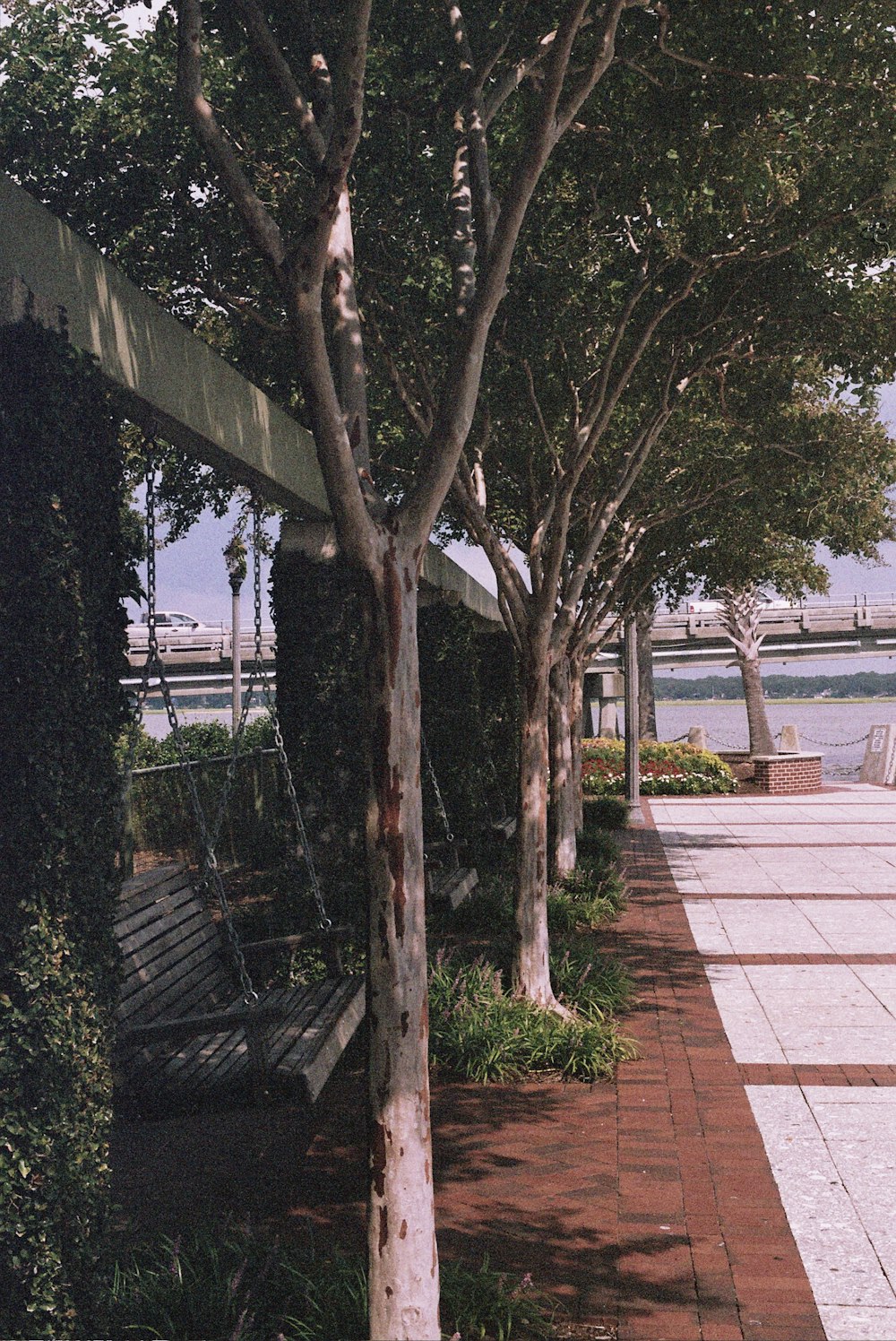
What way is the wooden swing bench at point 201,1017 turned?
to the viewer's right

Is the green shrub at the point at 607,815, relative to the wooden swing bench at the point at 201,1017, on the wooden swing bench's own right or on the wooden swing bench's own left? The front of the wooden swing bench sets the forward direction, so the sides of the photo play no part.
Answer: on the wooden swing bench's own left

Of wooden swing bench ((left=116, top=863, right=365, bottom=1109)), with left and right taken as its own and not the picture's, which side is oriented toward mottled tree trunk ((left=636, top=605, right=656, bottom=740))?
left

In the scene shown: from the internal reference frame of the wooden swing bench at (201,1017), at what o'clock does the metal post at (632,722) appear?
The metal post is roughly at 10 o'clock from the wooden swing bench.

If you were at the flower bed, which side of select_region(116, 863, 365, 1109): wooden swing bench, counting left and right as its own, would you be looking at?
left

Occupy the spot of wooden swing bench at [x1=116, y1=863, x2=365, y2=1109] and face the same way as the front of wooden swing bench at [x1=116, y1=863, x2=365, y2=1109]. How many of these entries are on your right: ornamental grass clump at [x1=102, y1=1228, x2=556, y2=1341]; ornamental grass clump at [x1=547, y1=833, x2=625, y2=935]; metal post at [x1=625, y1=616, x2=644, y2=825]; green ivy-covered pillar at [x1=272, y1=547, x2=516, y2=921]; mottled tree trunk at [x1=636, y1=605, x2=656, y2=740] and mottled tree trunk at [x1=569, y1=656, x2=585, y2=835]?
1

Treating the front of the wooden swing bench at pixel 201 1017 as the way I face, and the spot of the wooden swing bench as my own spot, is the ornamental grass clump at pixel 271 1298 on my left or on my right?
on my right

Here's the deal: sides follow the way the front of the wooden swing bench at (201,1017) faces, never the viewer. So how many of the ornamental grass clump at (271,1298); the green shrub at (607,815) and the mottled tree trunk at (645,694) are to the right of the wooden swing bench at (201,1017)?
1

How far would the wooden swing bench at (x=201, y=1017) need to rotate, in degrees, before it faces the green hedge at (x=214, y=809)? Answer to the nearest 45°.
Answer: approximately 90° to its left
